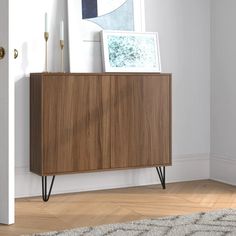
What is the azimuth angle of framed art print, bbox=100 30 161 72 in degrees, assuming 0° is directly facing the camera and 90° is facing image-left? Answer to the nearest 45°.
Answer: approximately 0°

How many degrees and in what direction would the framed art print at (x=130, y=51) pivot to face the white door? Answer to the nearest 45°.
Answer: approximately 45° to its right

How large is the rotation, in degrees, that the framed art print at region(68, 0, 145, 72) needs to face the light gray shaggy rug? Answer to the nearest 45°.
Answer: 0° — it already faces it

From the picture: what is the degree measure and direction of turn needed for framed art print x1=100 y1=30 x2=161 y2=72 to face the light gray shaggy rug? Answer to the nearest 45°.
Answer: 0° — it already faces it
